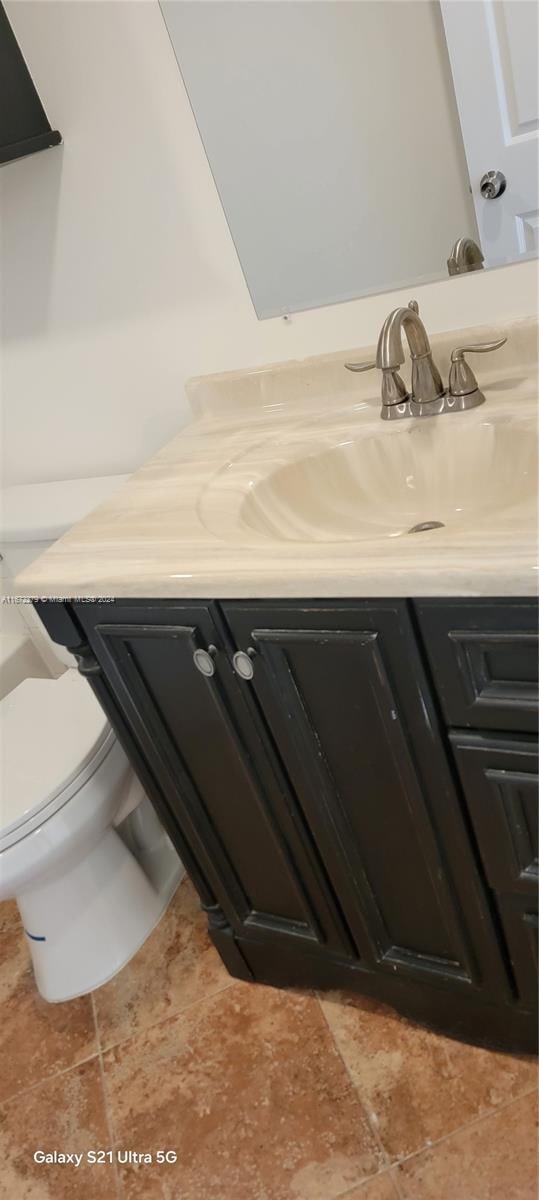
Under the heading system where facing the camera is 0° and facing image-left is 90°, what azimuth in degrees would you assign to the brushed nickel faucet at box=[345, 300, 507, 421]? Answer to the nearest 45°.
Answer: approximately 45°

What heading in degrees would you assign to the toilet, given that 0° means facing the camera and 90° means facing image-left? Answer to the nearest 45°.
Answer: approximately 45°

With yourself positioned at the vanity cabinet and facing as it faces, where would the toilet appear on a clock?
The toilet is roughly at 3 o'clock from the vanity cabinet.

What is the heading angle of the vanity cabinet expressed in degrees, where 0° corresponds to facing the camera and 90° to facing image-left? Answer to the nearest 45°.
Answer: approximately 45°
